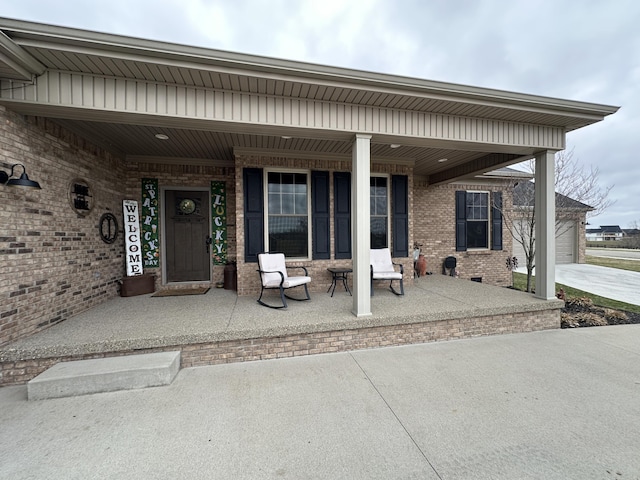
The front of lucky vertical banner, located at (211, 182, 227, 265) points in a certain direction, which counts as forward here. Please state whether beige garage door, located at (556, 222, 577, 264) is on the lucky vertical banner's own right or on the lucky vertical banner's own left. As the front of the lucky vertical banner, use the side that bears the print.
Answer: on the lucky vertical banner's own left

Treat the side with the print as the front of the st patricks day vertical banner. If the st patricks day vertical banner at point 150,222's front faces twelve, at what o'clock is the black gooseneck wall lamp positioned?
The black gooseneck wall lamp is roughly at 1 o'clock from the st patricks day vertical banner.

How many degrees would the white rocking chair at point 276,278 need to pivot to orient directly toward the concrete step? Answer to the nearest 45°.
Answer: approximately 90° to its right

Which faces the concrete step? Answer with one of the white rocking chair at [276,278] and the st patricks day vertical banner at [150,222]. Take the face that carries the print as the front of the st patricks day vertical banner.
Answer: the st patricks day vertical banner

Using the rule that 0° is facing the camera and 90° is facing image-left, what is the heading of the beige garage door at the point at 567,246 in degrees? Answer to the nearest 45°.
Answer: approximately 0°

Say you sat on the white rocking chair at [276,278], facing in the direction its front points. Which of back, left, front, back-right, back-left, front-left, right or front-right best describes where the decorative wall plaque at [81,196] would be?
back-right
